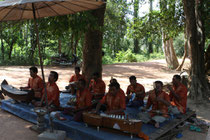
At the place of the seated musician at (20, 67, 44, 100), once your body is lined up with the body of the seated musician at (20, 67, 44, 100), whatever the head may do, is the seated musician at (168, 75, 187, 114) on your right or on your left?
on your left

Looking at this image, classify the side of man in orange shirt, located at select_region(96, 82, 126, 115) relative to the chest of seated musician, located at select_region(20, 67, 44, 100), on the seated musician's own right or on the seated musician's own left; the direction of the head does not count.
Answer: on the seated musician's own left

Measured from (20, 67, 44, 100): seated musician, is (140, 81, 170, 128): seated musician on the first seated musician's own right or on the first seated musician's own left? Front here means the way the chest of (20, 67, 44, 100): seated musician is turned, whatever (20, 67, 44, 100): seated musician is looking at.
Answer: on the first seated musician's own left

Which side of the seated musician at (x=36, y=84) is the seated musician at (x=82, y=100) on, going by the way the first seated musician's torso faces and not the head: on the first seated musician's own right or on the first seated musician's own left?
on the first seated musician's own left

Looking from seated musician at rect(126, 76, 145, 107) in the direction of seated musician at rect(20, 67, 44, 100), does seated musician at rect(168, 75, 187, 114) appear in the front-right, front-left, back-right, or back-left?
back-left
